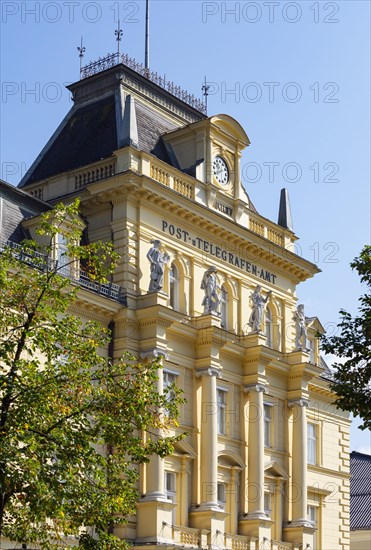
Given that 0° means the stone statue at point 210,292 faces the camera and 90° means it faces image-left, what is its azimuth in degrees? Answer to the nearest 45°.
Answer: approximately 315°

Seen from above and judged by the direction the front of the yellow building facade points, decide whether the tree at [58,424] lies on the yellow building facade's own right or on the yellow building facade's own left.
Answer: on the yellow building facade's own right

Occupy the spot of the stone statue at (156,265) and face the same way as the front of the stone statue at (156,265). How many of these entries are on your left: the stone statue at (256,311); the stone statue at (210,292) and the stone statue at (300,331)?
3

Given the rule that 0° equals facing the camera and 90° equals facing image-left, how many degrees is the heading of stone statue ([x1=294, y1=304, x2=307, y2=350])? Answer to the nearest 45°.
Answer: approximately 315°

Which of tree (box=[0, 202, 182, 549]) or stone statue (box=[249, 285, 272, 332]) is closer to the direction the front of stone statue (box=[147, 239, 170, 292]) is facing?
the tree

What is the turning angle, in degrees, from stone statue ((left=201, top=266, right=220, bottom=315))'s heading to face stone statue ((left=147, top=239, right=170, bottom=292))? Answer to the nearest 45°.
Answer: approximately 90° to its right

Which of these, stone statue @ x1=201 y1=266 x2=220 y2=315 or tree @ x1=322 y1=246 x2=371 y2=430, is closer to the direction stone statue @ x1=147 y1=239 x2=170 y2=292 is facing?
the tree

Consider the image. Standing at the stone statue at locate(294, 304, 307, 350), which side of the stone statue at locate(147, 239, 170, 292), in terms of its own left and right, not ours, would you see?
left

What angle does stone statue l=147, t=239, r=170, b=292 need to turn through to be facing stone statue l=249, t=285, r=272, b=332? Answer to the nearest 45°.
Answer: approximately 90° to its left
